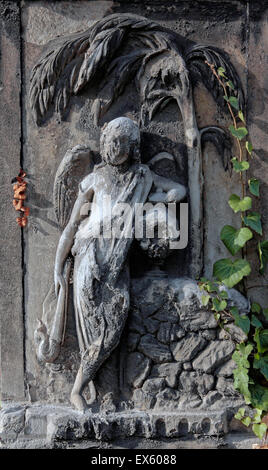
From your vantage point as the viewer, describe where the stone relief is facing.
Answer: facing the viewer
